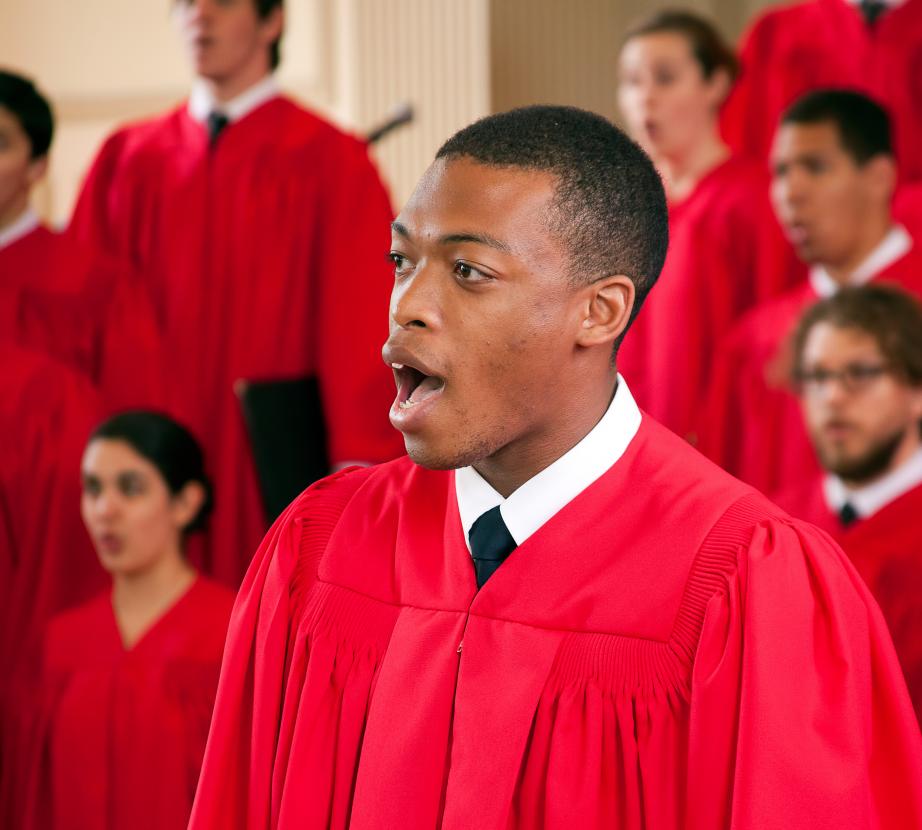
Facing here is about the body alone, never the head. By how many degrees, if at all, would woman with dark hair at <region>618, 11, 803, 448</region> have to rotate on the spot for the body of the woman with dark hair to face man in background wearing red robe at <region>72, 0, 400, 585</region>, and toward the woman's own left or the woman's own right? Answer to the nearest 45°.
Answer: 0° — they already face them

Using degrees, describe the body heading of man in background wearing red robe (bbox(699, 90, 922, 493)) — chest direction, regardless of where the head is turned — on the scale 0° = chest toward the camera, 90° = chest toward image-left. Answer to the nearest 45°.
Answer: approximately 45°

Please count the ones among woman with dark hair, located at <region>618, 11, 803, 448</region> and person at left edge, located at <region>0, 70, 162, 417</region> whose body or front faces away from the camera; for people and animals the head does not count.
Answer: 0

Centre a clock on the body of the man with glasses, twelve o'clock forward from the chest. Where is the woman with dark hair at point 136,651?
The woman with dark hair is roughly at 1 o'clock from the man with glasses.

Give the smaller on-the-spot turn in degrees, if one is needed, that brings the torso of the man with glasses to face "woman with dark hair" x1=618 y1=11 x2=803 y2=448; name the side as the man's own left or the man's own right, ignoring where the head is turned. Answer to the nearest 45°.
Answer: approximately 90° to the man's own right

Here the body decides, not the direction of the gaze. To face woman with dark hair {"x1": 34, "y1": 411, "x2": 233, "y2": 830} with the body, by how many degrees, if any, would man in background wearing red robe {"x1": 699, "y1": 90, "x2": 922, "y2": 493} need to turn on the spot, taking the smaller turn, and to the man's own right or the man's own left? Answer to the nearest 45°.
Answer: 0° — they already face them

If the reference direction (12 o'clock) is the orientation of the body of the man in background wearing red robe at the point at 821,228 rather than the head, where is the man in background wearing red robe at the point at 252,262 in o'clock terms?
the man in background wearing red robe at the point at 252,262 is roughly at 1 o'clock from the man in background wearing red robe at the point at 821,228.

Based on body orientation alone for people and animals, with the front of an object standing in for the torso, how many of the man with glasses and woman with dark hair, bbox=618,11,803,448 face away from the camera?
0

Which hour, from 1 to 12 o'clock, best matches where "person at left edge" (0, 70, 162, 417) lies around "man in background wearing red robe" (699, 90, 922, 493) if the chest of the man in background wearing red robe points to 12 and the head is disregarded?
The person at left edge is roughly at 1 o'clock from the man in background wearing red robe.
